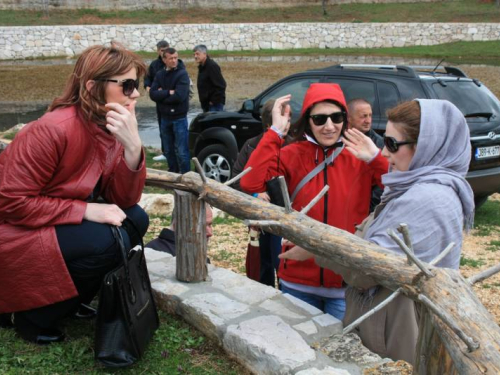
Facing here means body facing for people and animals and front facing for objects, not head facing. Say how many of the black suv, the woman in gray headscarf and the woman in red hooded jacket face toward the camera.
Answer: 1

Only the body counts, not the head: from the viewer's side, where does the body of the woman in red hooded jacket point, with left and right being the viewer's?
facing the viewer

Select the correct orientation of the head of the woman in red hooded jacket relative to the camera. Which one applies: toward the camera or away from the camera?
toward the camera

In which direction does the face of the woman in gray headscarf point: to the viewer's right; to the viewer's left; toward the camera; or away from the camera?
to the viewer's left

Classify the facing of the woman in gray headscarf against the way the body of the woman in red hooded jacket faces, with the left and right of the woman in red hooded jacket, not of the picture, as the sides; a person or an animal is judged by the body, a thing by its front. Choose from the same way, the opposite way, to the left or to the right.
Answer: to the right

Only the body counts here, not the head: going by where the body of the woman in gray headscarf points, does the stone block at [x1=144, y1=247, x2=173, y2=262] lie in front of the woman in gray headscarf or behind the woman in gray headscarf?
in front

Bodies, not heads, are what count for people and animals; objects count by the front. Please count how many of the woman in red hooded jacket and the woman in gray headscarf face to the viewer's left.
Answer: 1

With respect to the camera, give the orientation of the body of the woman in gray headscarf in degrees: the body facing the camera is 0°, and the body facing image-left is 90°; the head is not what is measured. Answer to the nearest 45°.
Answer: approximately 90°

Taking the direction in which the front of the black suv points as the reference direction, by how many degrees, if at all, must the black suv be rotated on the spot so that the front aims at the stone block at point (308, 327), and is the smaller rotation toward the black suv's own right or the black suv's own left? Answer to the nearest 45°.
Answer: approximately 135° to the black suv's own left

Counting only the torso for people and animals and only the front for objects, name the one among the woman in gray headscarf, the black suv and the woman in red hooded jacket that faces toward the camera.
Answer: the woman in red hooded jacket

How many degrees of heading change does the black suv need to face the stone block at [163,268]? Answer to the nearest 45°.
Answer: approximately 90° to its left

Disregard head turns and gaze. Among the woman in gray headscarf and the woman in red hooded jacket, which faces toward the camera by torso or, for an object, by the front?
the woman in red hooded jacket

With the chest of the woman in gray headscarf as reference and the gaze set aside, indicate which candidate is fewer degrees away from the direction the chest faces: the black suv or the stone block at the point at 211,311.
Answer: the stone block

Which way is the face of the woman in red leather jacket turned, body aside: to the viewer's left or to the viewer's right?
to the viewer's right

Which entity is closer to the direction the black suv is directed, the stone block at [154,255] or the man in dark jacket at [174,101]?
the man in dark jacket

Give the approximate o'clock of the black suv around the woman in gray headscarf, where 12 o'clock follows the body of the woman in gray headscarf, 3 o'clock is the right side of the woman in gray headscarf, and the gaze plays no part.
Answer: The black suv is roughly at 3 o'clock from the woman in gray headscarf.
